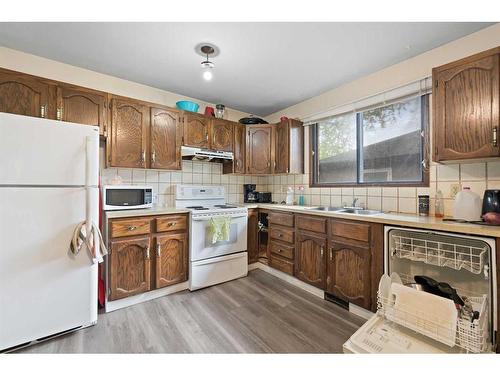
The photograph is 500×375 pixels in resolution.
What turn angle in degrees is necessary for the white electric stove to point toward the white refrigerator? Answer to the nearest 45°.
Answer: approximately 90° to its right

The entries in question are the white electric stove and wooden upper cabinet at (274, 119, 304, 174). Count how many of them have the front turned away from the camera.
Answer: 0

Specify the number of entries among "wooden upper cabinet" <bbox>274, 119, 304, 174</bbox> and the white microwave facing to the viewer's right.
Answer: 0

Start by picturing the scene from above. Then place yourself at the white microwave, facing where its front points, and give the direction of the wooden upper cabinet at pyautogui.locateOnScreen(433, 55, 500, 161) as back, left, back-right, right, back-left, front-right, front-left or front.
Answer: front-left

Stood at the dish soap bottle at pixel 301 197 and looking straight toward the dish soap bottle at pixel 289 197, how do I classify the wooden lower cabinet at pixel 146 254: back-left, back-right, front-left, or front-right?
front-left

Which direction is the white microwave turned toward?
toward the camera

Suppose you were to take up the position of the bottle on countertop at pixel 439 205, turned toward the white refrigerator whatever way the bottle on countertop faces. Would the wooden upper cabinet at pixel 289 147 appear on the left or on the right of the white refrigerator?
right

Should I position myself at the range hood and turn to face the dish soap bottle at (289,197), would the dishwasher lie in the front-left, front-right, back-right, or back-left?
front-right

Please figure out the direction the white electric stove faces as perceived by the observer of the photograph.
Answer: facing the viewer and to the right of the viewer

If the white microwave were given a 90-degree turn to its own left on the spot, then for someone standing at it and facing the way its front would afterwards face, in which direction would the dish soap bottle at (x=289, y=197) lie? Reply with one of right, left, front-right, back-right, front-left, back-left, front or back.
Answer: front
